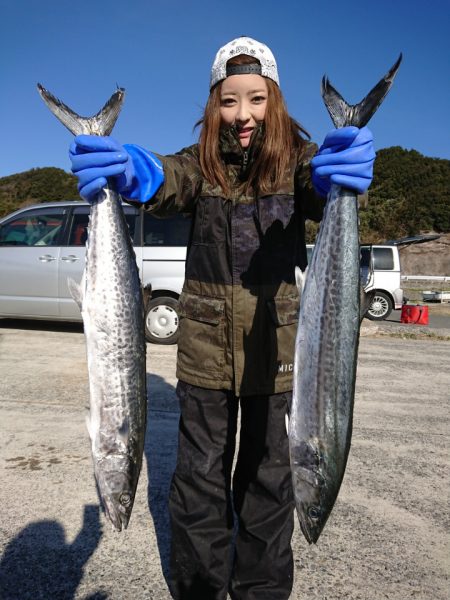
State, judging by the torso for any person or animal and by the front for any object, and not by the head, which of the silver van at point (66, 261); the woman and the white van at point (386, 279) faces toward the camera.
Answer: the woman

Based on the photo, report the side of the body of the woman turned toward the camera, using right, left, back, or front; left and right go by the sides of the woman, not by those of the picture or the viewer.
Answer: front

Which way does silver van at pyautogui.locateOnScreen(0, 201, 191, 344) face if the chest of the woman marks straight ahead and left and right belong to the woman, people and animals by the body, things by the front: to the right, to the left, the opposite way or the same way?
to the right

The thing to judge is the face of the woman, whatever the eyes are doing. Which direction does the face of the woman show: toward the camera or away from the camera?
toward the camera

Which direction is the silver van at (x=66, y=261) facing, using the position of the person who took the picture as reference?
facing to the left of the viewer

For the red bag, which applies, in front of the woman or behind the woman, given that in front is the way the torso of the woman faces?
behind

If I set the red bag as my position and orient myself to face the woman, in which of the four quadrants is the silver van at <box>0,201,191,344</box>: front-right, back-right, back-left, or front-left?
front-right
